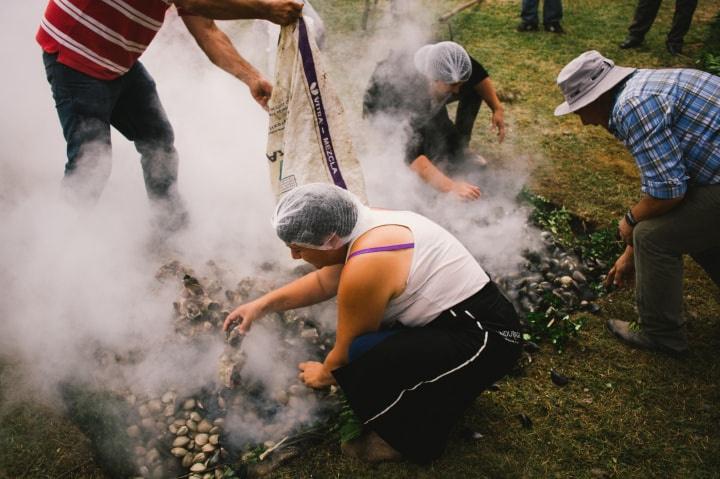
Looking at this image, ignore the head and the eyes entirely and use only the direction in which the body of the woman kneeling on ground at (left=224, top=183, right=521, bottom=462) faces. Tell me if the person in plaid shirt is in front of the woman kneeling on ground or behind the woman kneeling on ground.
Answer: behind

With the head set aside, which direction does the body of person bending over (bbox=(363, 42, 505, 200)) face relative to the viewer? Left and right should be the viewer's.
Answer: facing the viewer and to the right of the viewer

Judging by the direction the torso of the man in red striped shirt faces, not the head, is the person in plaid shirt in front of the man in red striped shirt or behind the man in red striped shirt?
in front

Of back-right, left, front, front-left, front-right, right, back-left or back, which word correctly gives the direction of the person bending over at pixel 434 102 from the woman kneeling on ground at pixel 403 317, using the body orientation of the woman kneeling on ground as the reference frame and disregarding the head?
right

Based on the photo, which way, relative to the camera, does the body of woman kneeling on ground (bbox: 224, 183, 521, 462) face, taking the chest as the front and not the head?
to the viewer's left

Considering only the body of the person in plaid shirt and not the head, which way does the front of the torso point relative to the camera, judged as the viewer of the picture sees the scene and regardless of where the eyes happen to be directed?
to the viewer's left

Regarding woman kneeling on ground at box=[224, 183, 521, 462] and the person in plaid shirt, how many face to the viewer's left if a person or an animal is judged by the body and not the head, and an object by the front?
2

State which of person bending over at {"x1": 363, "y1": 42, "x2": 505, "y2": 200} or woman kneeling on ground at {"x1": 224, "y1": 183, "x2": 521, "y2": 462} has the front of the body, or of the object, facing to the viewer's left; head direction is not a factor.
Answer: the woman kneeling on ground

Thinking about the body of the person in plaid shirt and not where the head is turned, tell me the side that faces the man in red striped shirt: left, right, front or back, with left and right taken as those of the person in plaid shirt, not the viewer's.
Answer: front

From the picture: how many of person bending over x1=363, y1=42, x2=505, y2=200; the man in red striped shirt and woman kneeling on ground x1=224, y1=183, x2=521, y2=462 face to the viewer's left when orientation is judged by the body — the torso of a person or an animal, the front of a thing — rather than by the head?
1

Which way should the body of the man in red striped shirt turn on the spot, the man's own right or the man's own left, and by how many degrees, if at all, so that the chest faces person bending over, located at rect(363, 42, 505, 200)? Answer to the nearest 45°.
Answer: approximately 45° to the man's own left

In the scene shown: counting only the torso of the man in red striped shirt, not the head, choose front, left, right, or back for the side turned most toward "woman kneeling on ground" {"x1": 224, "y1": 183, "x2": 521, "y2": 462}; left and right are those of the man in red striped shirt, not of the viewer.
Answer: front

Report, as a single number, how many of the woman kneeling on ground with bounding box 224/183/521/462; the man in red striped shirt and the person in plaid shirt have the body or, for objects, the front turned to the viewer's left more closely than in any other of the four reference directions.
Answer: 2
